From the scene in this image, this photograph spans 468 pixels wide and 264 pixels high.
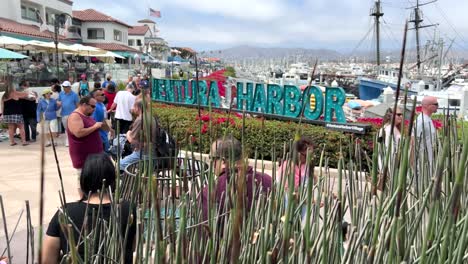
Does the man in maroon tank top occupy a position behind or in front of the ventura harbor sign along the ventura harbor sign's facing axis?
in front

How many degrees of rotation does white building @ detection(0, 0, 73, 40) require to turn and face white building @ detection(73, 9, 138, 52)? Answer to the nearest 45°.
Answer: approximately 90° to its left

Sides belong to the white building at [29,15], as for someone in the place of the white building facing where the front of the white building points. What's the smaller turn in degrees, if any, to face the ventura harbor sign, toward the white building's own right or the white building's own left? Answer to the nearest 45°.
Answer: approximately 45° to the white building's own right

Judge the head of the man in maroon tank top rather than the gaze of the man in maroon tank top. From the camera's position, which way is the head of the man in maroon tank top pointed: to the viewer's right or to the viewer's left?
to the viewer's right

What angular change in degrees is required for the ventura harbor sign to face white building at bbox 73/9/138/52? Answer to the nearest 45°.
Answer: approximately 90° to its right

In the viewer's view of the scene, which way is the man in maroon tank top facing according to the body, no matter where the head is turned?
to the viewer's right

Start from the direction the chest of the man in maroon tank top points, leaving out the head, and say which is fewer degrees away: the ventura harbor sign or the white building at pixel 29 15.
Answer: the ventura harbor sign

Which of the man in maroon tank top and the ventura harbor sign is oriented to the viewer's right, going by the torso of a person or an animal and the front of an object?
the man in maroon tank top

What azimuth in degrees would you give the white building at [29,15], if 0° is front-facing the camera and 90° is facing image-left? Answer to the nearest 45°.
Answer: approximately 315°

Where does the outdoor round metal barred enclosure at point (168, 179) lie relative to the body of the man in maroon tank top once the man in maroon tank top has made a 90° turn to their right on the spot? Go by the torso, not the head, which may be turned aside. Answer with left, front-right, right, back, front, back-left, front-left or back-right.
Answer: left

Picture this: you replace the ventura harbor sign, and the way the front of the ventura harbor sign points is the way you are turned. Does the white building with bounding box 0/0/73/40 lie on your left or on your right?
on your right

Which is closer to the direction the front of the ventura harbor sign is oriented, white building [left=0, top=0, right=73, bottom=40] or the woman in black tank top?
the woman in black tank top

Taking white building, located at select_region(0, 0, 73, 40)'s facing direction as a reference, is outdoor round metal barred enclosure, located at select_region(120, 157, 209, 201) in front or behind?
in front

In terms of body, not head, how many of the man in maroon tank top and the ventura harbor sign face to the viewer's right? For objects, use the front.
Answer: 1

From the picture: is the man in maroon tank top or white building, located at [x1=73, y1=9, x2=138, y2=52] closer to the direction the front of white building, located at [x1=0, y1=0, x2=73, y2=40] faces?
the man in maroon tank top
